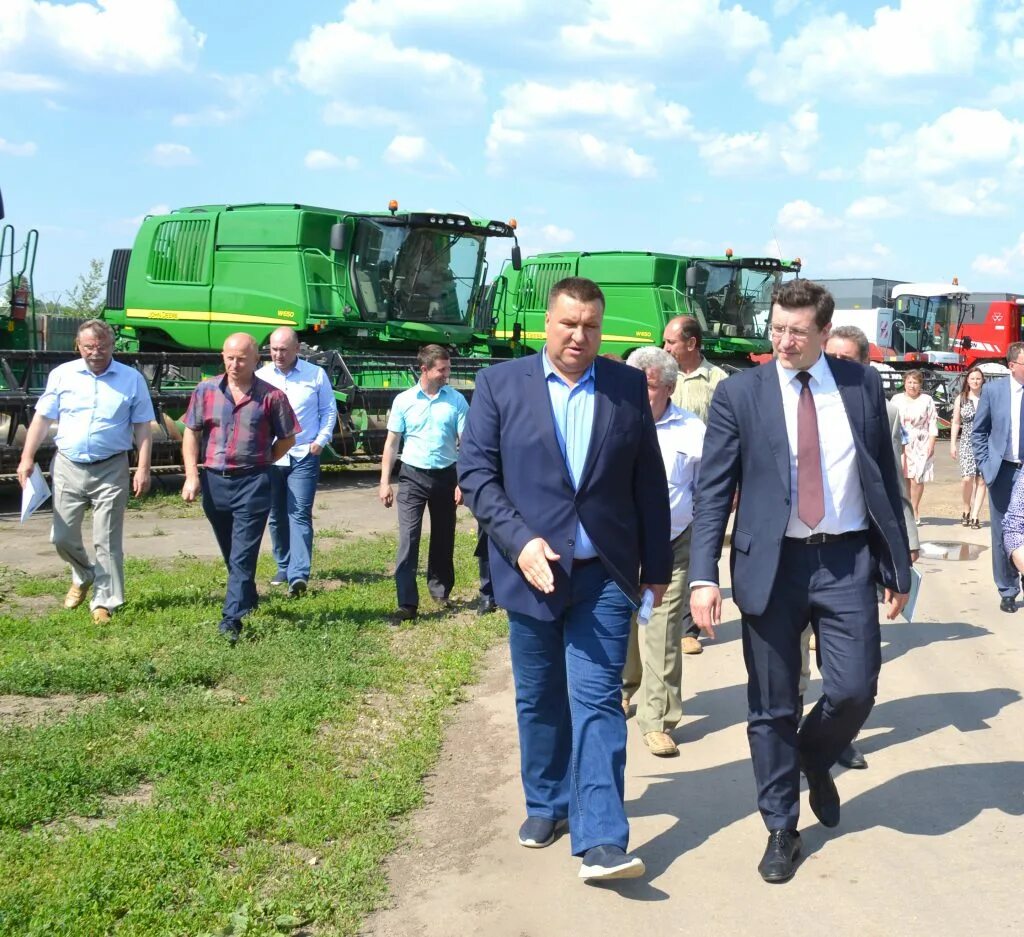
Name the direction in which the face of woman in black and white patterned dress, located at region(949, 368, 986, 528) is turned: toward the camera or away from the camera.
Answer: toward the camera

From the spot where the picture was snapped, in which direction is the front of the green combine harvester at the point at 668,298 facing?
facing the viewer and to the right of the viewer

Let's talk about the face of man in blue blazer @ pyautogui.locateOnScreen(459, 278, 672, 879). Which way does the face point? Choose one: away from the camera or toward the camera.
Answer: toward the camera

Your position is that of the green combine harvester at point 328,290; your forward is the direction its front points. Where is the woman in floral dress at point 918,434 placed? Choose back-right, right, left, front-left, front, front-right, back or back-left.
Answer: front

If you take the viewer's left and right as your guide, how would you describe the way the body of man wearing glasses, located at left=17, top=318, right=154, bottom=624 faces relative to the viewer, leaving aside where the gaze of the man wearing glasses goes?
facing the viewer

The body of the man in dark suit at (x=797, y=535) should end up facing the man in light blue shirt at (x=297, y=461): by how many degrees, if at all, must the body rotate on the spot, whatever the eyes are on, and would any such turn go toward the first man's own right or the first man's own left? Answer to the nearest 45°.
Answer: approximately 135° to the first man's own right

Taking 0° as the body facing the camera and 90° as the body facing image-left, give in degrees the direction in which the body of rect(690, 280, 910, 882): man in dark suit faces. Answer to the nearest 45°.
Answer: approximately 0°

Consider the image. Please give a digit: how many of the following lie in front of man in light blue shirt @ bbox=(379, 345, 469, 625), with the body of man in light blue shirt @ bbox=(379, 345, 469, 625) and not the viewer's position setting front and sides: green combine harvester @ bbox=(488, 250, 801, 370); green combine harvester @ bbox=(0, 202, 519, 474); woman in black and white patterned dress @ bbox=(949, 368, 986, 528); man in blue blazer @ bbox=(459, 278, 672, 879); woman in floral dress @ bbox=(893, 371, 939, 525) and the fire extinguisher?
1

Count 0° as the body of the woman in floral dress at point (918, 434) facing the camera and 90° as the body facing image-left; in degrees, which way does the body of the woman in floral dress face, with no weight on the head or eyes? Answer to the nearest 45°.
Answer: approximately 0°

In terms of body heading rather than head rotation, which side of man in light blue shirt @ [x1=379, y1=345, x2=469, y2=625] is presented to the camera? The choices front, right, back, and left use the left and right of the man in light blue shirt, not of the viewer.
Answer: front

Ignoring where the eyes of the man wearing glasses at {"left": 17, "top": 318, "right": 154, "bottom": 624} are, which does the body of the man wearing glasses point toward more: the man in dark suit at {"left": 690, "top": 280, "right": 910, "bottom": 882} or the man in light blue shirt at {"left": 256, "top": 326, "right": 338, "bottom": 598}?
the man in dark suit

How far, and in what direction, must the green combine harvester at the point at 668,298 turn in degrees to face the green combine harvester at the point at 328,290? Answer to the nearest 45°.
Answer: approximately 90° to its right

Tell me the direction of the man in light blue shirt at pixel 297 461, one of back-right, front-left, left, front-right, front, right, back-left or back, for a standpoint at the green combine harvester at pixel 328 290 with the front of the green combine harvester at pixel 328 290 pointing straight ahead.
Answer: front-right

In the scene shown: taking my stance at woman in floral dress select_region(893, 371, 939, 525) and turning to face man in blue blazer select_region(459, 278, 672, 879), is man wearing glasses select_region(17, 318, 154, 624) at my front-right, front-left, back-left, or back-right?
front-right

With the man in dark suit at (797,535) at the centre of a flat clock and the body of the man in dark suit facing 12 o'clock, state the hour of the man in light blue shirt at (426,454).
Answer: The man in light blue shirt is roughly at 5 o'clock from the man in dark suit.

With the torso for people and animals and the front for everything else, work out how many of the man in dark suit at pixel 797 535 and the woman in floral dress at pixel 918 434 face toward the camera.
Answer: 2
